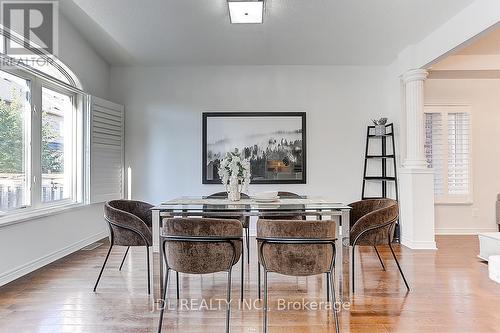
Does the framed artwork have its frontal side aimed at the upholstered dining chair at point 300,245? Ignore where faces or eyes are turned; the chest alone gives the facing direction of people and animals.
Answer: yes

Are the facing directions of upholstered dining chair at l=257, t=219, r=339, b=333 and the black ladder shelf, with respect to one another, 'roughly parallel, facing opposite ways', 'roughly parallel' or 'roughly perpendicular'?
roughly parallel, facing opposite ways

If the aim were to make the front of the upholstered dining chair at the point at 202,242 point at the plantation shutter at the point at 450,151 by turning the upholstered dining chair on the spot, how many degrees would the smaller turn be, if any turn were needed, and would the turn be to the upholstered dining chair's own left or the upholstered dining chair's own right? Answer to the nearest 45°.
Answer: approximately 45° to the upholstered dining chair's own right

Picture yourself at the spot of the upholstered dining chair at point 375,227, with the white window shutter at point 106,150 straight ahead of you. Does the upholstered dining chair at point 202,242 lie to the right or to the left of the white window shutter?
left

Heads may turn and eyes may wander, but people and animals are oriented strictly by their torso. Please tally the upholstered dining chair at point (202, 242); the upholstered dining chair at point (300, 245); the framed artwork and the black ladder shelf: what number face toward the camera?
2

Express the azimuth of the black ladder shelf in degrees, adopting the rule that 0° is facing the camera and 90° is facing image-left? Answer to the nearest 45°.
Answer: approximately 0°

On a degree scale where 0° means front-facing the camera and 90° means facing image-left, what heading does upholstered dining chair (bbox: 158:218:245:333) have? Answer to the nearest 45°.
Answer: approximately 180°

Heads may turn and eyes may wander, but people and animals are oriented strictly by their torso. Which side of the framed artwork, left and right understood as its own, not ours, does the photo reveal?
front

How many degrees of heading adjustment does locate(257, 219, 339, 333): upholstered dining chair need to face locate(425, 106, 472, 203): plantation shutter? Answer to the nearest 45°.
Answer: approximately 45° to its right

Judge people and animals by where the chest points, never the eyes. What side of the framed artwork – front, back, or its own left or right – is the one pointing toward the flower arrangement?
front

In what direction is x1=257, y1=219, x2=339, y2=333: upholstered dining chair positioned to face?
away from the camera

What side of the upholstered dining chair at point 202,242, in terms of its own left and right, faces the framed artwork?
front

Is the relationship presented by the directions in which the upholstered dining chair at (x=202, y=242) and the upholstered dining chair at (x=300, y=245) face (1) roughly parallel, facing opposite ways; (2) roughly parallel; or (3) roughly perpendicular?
roughly parallel

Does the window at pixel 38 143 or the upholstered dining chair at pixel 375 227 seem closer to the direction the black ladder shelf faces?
the upholstered dining chair

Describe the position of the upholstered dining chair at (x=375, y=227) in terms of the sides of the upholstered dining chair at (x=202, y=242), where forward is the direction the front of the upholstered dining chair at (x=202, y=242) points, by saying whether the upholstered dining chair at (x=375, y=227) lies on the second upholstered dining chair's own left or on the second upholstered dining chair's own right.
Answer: on the second upholstered dining chair's own right

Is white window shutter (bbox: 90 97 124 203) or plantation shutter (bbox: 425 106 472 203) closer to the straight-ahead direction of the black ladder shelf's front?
the white window shutter

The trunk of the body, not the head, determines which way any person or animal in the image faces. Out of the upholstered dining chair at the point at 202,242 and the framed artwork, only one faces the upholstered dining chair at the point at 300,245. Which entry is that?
the framed artwork

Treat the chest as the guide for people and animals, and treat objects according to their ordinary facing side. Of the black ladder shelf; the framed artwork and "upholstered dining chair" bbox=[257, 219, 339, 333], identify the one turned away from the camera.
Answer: the upholstered dining chair

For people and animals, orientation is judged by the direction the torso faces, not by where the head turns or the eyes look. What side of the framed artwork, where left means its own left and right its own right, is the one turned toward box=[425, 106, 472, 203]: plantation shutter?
left
